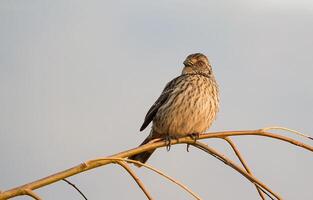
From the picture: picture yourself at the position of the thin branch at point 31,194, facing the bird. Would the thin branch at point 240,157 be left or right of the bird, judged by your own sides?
right

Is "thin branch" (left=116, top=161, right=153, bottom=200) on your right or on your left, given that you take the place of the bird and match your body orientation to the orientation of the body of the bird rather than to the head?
on your right

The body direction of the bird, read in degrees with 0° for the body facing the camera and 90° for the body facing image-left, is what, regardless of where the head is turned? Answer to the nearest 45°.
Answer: approximately 315°
